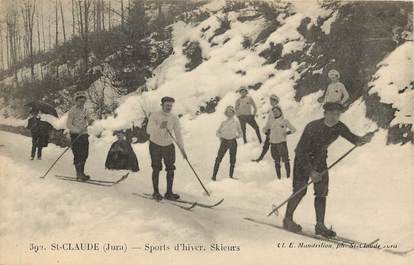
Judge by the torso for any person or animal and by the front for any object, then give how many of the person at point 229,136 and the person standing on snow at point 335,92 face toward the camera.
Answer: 2

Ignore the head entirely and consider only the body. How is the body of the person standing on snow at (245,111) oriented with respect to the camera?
toward the camera

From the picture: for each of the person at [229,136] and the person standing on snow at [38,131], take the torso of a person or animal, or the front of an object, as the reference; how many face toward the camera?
2

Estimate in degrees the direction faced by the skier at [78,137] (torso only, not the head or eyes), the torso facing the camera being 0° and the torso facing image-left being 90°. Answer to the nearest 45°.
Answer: approximately 315°

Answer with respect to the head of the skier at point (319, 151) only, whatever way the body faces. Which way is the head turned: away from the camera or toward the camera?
toward the camera

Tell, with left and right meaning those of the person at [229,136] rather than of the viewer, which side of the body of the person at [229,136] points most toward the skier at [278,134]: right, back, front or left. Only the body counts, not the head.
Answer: left

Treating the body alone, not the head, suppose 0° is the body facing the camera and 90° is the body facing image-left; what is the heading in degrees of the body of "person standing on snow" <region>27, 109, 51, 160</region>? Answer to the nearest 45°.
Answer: approximately 0°

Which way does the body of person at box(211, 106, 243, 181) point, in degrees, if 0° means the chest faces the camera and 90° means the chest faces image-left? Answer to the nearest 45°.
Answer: approximately 0°

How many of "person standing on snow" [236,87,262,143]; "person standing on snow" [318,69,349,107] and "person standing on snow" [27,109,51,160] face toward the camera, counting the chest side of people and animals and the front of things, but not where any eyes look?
3

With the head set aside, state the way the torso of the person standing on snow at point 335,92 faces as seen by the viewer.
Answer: toward the camera

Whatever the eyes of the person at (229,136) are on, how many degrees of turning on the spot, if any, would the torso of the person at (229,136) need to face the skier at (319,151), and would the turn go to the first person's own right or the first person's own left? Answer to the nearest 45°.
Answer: approximately 45° to the first person's own left
